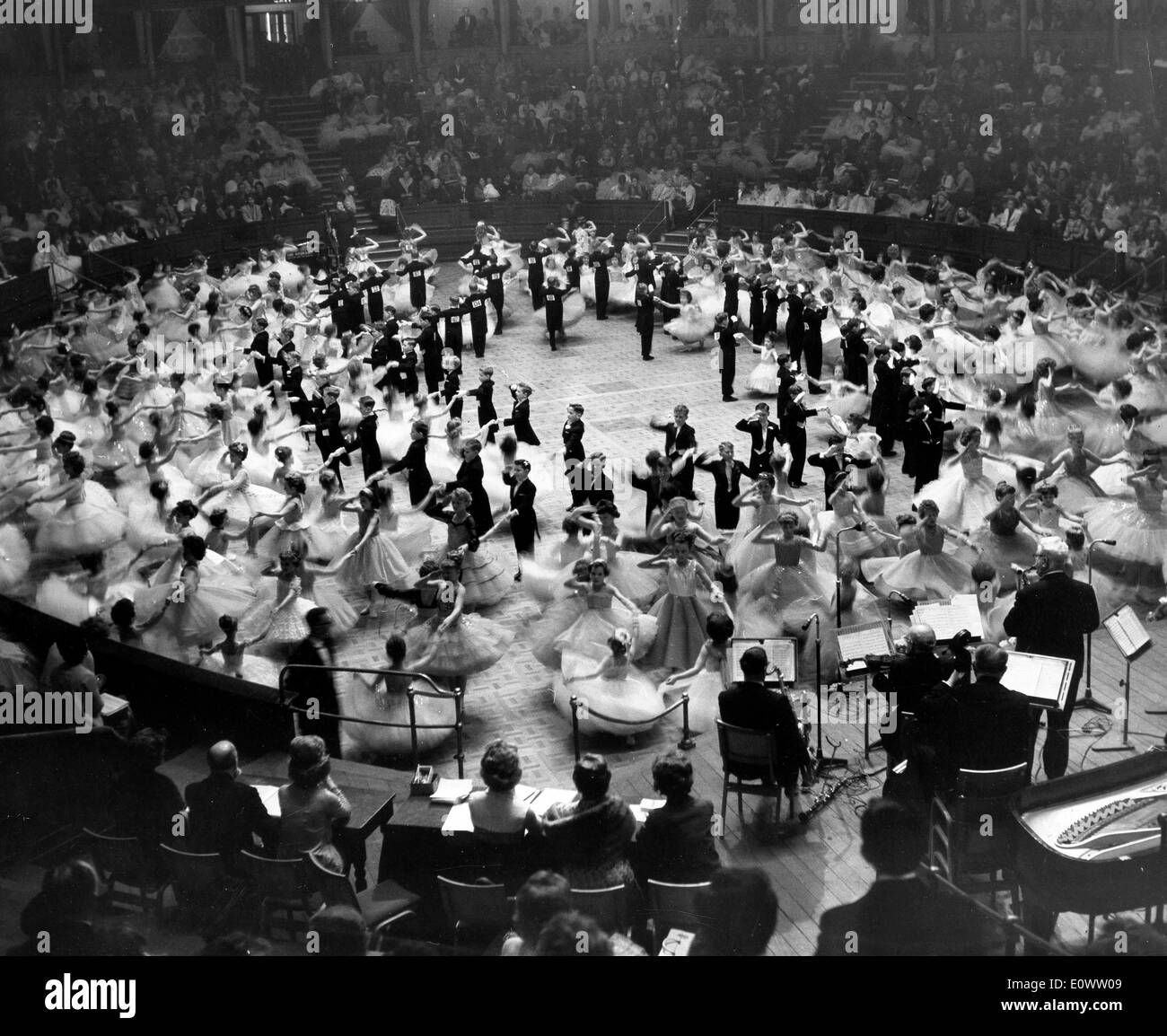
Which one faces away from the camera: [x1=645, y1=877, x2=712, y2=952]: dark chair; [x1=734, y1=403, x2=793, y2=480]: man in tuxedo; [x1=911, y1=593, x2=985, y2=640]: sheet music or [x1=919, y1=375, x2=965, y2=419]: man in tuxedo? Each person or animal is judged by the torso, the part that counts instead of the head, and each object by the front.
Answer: the dark chair

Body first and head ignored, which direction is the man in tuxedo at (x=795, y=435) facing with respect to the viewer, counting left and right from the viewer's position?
facing to the right of the viewer

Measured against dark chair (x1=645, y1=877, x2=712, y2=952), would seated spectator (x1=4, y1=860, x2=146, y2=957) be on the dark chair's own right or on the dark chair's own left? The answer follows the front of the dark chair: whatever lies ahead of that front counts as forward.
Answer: on the dark chair's own left

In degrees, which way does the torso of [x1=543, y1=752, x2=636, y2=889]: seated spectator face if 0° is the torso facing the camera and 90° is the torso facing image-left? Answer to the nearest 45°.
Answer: approximately 180°

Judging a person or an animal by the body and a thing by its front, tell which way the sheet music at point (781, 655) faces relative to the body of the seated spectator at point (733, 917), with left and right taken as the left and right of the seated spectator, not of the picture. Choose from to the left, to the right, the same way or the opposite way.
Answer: the opposite way

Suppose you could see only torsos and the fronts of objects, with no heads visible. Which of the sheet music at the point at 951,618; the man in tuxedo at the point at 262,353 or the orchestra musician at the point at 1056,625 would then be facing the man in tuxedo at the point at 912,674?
the sheet music

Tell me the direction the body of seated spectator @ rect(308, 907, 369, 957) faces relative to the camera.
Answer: away from the camera

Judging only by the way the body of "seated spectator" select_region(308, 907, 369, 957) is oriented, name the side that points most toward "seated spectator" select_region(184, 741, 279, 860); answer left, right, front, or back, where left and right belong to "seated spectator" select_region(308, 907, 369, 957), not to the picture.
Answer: front

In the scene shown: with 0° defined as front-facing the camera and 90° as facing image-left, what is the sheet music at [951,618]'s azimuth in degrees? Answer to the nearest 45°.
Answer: approximately 0°

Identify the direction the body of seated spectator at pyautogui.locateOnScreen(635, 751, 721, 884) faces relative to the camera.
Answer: away from the camera

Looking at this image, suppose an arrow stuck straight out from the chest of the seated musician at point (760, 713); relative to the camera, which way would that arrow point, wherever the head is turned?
away from the camera

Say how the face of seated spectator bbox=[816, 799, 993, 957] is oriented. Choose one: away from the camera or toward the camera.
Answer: away from the camera

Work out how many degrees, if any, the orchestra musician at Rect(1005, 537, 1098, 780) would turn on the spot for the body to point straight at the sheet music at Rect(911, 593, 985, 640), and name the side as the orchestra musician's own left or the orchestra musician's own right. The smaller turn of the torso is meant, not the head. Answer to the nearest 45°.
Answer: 0° — they already face it

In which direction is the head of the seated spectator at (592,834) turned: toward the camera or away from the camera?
away from the camera
